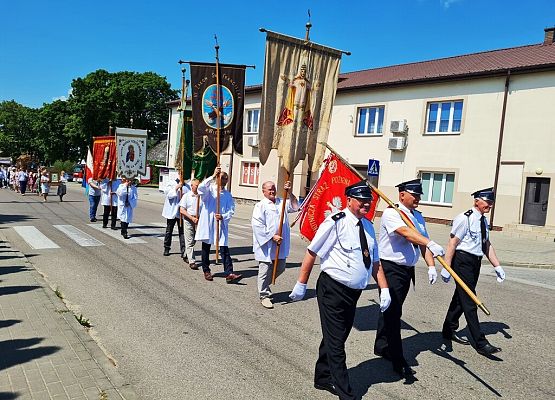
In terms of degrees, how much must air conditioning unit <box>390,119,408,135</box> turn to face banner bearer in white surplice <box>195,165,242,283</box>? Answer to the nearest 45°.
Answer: approximately 45° to its left

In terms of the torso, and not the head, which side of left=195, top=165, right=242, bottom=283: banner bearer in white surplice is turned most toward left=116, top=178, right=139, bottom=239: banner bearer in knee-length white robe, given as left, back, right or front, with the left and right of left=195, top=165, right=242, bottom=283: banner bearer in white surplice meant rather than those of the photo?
back

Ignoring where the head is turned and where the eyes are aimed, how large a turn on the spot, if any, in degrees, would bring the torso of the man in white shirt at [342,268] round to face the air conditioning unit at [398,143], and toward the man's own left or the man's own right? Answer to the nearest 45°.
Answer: approximately 135° to the man's own left

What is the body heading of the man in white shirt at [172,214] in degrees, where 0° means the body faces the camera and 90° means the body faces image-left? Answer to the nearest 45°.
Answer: approximately 315°

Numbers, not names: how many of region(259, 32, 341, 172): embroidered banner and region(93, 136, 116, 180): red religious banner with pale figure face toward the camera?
2

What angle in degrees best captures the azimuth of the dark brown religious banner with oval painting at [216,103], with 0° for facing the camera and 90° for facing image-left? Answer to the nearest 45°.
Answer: approximately 0°

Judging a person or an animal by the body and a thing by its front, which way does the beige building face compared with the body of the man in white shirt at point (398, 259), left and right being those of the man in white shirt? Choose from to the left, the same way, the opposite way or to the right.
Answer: to the right

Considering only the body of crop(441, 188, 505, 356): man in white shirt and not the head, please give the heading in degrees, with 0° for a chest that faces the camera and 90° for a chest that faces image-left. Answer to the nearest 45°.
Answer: approximately 315°

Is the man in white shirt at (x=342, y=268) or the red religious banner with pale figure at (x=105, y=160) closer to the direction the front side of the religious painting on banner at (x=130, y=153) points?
the man in white shirt
